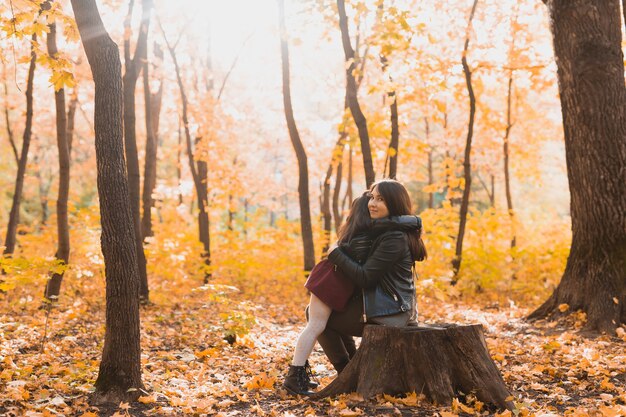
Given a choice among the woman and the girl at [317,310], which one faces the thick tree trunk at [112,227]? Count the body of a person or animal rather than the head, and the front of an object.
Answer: the woman

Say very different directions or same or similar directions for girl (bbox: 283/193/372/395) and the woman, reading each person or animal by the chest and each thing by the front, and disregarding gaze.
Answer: very different directions

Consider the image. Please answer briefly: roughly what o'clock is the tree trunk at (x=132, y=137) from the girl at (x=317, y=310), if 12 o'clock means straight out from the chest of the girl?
The tree trunk is roughly at 8 o'clock from the girl.

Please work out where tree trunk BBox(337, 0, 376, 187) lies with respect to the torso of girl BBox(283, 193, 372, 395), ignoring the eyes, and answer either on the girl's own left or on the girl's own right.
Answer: on the girl's own left

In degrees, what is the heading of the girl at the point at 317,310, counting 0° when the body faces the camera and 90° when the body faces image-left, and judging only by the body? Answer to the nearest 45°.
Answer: approximately 270°

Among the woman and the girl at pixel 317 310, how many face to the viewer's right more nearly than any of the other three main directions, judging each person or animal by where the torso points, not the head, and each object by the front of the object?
1

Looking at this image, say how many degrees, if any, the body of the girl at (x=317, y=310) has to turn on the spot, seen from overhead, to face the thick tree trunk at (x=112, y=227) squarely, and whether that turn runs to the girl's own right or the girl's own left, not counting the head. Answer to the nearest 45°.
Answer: approximately 180°

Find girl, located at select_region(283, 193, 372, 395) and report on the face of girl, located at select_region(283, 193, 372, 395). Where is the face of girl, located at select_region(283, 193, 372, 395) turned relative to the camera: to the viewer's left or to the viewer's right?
to the viewer's right

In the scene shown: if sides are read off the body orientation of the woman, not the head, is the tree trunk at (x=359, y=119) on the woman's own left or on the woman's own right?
on the woman's own right
